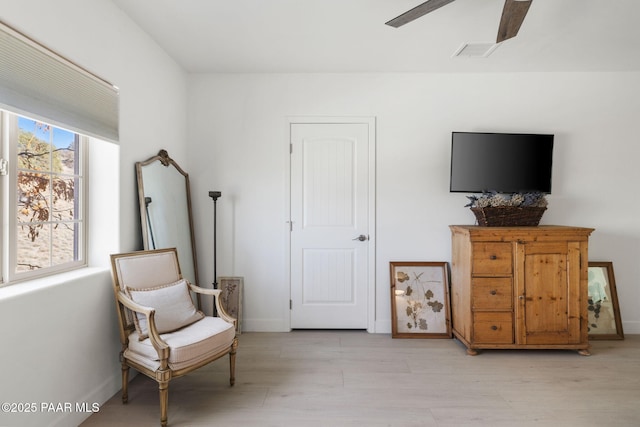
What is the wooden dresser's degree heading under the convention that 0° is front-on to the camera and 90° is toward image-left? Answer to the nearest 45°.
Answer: approximately 0°

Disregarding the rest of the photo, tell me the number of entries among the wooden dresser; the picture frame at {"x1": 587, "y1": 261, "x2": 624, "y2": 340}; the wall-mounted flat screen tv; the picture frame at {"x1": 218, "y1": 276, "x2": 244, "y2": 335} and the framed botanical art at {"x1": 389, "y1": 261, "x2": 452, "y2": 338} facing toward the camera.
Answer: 5

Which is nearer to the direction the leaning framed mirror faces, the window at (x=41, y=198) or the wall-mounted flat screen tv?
the wall-mounted flat screen tv

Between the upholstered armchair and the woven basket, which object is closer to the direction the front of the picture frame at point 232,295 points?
the upholstered armchair

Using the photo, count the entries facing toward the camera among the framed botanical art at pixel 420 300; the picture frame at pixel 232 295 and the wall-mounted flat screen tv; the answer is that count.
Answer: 3

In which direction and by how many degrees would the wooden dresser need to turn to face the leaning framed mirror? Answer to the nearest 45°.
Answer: approximately 45° to its right

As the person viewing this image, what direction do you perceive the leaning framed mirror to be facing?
facing the viewer and to the right of the viewer

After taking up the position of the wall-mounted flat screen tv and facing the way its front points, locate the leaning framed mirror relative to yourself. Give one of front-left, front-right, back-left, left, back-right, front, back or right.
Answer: front-right

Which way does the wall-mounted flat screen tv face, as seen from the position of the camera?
facing the viewer

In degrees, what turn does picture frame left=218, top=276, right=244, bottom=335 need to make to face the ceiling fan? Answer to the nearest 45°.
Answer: approximately 45° to its left

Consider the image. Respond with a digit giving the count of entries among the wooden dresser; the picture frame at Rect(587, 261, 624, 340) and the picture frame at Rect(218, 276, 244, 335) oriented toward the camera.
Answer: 3

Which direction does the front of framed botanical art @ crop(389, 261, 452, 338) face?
toward the camera
